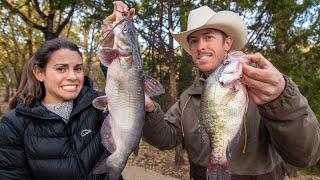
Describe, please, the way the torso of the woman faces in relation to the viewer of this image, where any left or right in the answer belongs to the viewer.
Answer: facing the viewer and to the right of the viewer

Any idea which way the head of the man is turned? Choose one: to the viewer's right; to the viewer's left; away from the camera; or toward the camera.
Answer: toward the camera
